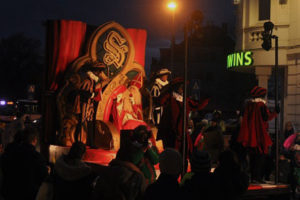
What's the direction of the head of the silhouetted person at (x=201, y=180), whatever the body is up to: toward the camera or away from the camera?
away from the camera

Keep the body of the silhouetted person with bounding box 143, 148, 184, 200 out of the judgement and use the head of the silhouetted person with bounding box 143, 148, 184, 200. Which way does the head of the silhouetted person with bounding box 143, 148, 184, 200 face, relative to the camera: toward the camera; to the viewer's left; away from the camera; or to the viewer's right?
away from the camera

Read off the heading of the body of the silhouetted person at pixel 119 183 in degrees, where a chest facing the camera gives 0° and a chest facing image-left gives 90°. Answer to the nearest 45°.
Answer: approximately 225°

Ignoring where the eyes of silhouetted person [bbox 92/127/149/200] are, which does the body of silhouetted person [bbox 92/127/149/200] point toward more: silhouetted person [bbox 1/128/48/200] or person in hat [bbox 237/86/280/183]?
the person in hat

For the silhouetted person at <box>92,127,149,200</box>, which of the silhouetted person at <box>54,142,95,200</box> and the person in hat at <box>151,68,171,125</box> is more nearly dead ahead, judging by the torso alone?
the person in hat

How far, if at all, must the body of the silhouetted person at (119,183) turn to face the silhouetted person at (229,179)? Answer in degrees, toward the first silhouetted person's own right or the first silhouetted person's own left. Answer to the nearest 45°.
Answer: approximately 45° to the first silhouetted person's own right

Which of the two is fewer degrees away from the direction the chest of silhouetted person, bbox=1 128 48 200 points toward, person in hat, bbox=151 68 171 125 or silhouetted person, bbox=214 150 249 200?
the person in hat

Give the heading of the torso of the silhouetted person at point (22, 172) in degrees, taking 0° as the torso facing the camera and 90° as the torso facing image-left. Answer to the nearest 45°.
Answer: approximately 225°

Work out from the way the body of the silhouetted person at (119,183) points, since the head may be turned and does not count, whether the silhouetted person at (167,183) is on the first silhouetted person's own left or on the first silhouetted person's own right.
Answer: on the first silhouetted person's own right
